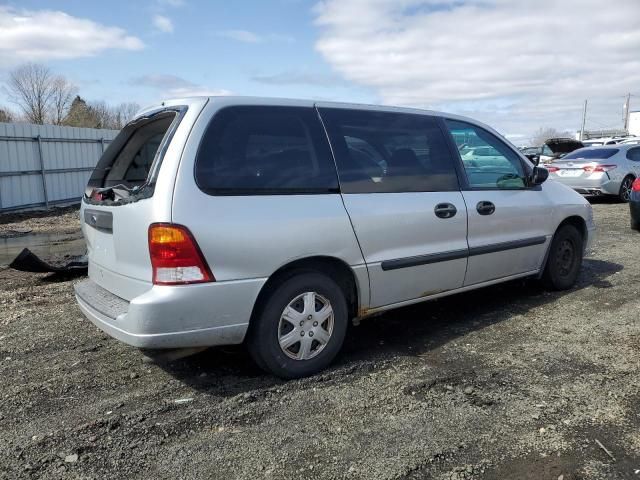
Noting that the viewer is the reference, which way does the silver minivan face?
facing away from the viewer and to the right of the viewer

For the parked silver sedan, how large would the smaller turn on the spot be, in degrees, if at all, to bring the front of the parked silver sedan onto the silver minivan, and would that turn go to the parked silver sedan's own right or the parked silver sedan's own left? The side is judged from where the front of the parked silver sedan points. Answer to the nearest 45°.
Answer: approximately 135° to the parked silver sedan's own right

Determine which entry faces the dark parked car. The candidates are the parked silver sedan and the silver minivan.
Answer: the silver minivan

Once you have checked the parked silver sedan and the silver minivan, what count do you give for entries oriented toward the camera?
0

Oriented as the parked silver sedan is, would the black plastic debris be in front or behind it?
behind

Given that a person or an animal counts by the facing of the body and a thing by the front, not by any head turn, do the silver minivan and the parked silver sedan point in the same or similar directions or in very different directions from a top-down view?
same or similar directions

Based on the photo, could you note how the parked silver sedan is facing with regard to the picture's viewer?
facing away from the viewer and to the right of the viewer

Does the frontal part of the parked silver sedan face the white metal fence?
no

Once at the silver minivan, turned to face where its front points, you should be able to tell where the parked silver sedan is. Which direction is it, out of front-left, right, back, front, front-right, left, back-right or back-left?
front

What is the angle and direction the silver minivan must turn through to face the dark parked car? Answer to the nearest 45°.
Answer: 0° — it already faces it

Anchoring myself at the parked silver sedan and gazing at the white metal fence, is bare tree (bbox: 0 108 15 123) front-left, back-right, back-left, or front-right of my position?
front-right

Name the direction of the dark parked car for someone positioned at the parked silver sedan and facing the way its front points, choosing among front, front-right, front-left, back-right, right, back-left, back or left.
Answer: back-right

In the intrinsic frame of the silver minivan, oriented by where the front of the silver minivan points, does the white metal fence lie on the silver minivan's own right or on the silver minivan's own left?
on the silver minivan's own left

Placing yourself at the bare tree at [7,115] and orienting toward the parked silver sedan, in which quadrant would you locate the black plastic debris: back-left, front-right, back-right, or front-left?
front-right

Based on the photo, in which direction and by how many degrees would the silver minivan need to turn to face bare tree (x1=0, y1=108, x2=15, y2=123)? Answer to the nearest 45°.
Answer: approximately 90° to its left
